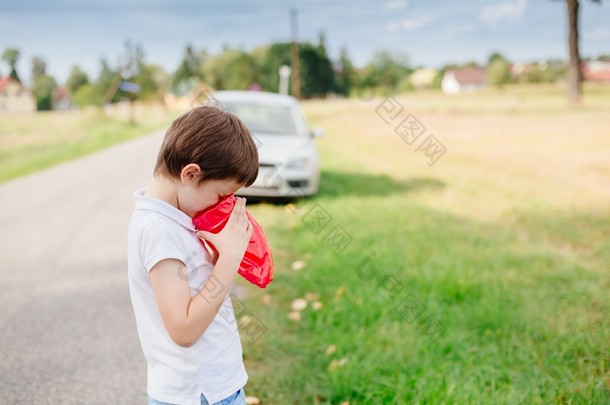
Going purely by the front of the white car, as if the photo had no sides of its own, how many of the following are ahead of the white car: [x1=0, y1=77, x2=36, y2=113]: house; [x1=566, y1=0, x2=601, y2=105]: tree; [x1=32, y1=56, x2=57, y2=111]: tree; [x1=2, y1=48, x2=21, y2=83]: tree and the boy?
1

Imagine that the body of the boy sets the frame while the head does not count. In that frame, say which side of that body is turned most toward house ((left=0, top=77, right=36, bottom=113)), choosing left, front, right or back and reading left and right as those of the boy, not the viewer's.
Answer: left

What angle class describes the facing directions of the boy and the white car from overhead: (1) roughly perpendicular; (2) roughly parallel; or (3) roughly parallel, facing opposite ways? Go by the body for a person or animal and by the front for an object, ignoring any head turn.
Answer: roughly perpendicular

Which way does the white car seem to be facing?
toward the camera

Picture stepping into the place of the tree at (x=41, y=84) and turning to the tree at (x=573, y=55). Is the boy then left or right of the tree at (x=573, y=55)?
right

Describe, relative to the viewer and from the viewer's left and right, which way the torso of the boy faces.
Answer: facing to the right of the viewer

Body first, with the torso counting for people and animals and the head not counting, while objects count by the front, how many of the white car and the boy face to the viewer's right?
1

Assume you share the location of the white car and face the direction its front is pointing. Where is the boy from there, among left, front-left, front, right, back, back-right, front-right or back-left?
front

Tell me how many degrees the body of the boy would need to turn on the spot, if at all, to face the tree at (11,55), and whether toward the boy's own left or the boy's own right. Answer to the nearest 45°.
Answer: approximately 90° to the boy's own left
